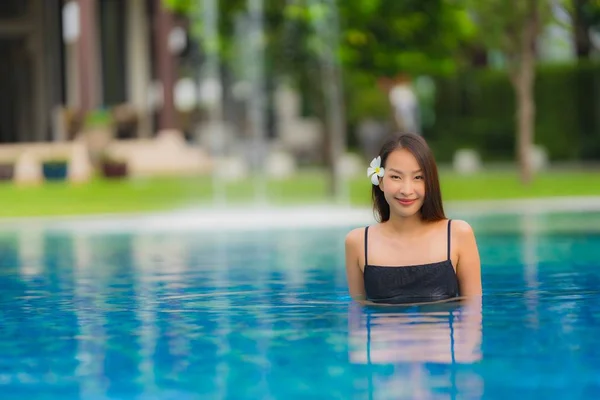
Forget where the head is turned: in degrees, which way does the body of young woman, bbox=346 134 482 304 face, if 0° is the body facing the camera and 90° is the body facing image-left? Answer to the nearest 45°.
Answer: approximately 0°

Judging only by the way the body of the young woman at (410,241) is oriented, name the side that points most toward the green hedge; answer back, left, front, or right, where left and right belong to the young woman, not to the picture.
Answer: back
